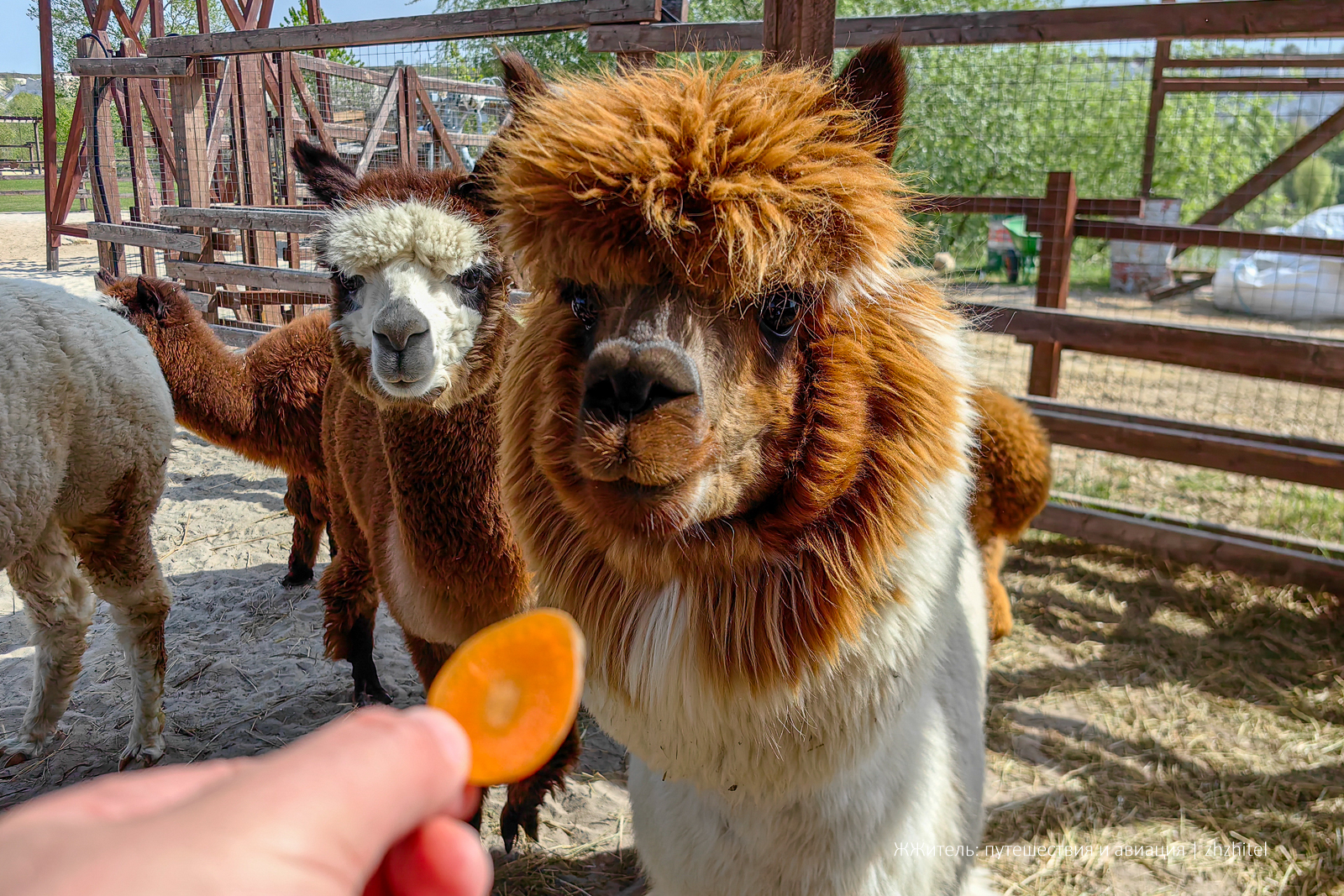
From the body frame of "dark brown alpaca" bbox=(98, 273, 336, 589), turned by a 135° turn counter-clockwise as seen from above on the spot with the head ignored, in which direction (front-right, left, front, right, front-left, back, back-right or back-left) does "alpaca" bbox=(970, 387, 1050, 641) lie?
front

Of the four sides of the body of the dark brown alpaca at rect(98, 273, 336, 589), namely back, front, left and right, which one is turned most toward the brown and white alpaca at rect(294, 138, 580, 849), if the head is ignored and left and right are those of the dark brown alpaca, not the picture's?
left

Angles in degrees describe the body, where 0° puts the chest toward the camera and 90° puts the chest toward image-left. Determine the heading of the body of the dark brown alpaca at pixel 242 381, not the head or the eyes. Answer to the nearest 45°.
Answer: approximately 90°

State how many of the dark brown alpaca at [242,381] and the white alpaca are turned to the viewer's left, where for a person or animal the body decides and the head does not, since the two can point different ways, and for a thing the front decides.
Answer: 2

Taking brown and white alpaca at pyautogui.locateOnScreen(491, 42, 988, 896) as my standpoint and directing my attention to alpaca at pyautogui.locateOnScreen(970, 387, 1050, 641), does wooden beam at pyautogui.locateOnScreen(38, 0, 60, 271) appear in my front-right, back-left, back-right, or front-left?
front-left

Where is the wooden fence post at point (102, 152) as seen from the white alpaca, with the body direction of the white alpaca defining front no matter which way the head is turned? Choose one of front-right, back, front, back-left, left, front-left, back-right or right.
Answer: right

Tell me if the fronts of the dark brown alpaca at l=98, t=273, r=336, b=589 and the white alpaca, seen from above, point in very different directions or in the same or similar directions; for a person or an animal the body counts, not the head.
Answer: same or similar directions

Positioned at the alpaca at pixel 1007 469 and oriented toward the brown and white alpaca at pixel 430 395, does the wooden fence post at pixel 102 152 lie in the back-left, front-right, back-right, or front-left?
front-right

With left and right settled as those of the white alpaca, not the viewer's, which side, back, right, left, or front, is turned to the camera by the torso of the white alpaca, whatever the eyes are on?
left
